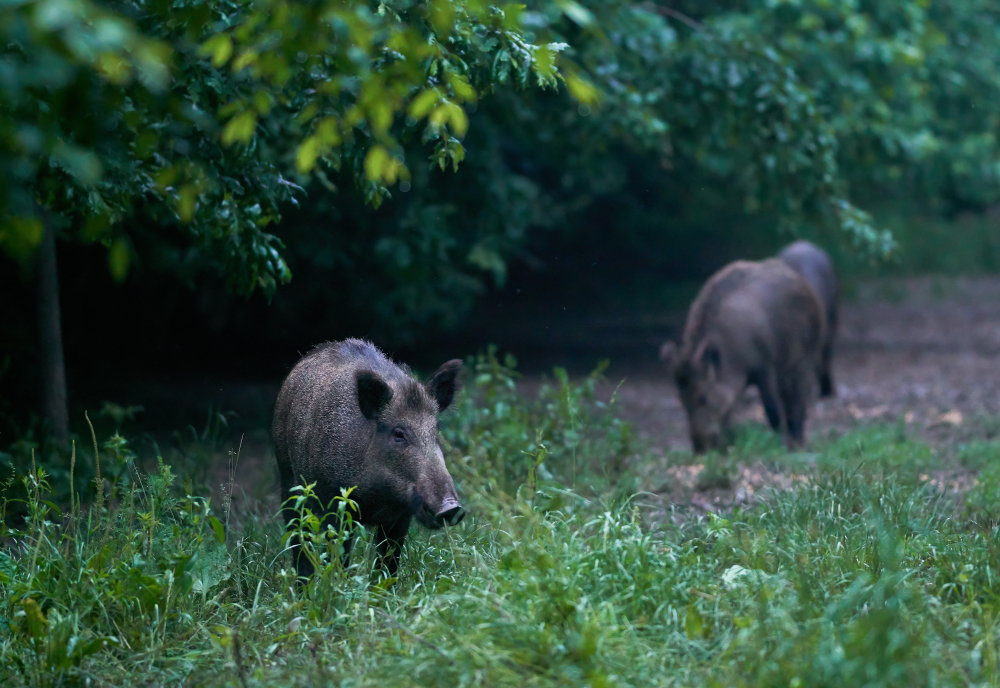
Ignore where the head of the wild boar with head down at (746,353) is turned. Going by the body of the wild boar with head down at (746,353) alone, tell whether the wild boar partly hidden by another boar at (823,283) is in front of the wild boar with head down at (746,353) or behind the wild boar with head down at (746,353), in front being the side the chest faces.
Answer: behind

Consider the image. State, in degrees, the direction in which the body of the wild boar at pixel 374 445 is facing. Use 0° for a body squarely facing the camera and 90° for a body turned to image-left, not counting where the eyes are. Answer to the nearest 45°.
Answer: approximately 315°

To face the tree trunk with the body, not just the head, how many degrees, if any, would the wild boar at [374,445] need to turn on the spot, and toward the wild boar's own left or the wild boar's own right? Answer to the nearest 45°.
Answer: approximately 180°

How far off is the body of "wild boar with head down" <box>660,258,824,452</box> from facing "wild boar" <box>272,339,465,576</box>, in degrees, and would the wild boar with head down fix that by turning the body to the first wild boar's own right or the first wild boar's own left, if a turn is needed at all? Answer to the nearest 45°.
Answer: approximately 45° to the first wild boar's own left

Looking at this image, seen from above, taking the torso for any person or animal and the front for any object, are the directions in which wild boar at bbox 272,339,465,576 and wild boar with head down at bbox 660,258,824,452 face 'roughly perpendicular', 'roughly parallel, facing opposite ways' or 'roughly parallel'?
roughly perpendicular

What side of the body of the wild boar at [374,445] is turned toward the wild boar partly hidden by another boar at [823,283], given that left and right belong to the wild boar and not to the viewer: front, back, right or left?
left

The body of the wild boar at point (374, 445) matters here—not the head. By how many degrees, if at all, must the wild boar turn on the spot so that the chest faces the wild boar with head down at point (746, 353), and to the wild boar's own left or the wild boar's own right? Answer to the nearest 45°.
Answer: approximately 90° to the wild boar's own left

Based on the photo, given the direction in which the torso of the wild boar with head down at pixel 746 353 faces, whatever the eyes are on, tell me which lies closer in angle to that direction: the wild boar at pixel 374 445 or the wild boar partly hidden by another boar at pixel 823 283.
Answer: the wild boar
